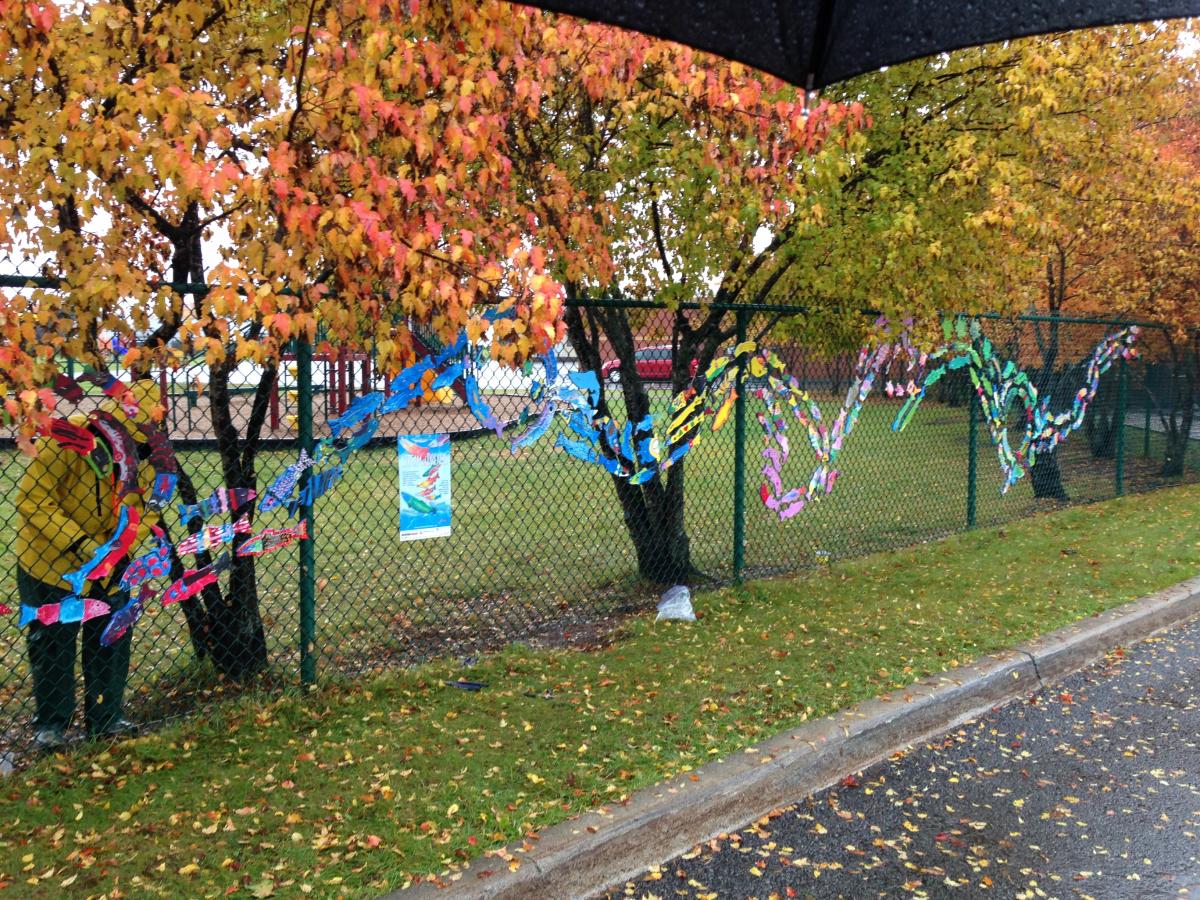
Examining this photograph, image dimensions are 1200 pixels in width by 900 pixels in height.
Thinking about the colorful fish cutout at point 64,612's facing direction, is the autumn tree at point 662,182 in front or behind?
in front

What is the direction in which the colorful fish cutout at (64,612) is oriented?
to the viewer's right

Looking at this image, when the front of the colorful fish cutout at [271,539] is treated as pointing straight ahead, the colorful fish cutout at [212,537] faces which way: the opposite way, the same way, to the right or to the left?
the same way
